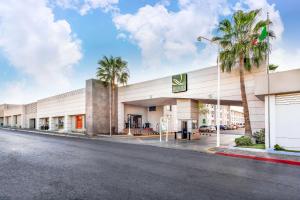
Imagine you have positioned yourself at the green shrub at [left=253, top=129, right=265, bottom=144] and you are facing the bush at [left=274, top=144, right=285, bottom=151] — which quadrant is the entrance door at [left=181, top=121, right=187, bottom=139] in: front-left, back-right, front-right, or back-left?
back-right

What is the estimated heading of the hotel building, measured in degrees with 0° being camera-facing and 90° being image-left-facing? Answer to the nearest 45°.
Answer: approximately 45°
